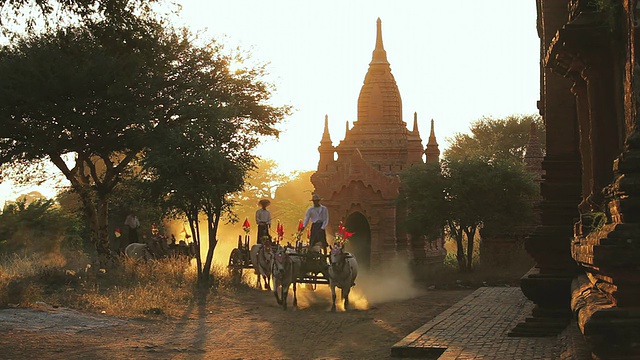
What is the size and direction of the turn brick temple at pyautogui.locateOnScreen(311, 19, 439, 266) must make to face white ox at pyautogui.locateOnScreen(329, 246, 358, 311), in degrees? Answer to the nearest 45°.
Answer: approximately 45° to its left

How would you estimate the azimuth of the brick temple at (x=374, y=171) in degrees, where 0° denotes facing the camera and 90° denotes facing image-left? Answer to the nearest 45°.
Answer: approximately 45°

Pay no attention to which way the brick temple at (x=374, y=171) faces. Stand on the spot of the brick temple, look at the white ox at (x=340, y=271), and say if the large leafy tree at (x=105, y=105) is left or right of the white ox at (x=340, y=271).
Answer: right

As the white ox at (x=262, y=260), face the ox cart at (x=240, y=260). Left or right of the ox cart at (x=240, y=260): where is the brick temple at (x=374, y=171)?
right

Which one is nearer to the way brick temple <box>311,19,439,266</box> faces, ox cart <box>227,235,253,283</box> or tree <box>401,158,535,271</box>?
the ox cart

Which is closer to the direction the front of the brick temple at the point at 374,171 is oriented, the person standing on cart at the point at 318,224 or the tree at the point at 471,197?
the person standing on cart

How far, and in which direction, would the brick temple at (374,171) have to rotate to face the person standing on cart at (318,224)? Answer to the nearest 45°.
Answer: approximately 45° to its left
